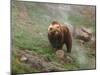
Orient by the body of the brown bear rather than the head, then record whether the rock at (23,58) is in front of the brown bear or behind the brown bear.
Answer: in front
